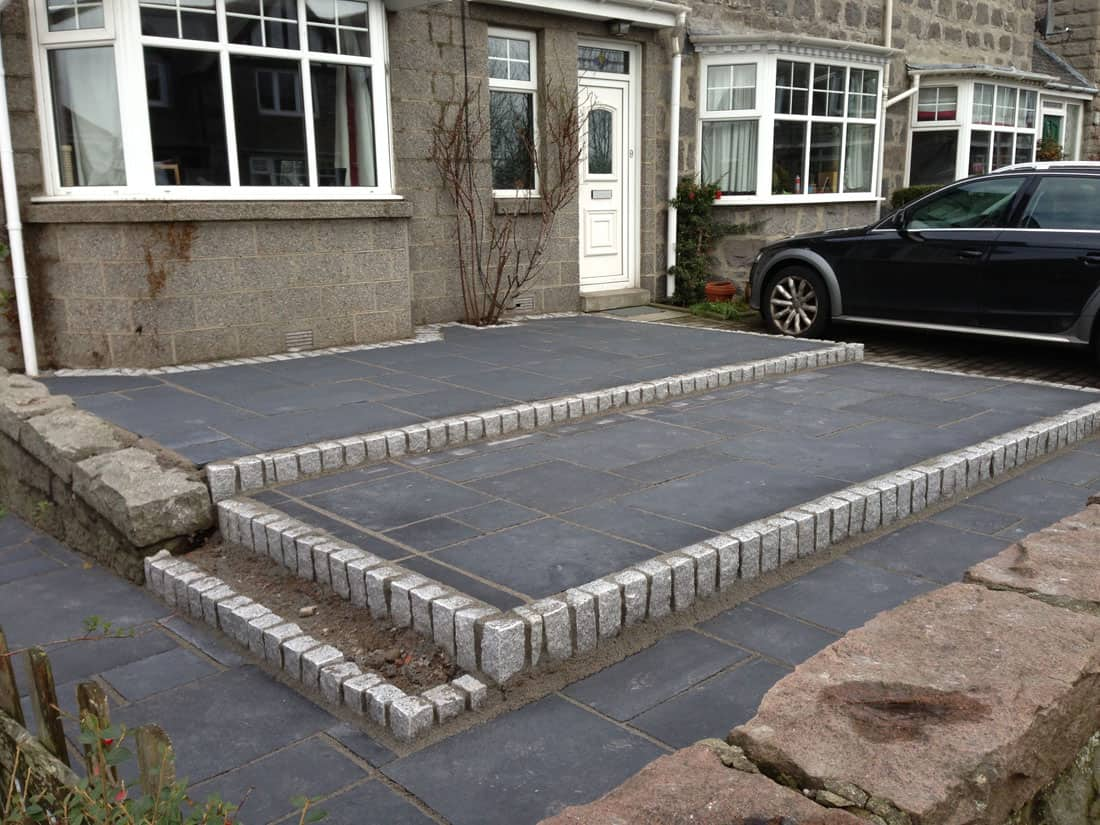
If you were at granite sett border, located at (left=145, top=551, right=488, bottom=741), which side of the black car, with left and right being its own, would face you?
left

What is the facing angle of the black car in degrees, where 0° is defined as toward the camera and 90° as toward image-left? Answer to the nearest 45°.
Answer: approximately 90°

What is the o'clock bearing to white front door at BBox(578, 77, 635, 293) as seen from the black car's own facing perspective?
The white front door is roughly at 1 o'clock from the black car.

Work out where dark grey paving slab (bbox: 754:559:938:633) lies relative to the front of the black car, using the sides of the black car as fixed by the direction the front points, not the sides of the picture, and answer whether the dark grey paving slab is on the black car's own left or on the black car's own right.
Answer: on the black car's own left

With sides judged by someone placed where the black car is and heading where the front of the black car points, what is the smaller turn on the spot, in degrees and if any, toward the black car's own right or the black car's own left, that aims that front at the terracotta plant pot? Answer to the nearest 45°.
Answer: approximately 45° to the black car's own right

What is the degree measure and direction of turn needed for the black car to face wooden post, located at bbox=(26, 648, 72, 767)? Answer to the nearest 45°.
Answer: approximately 90° to its left

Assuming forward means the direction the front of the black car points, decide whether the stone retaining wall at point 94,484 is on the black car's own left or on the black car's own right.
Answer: on the black car's own left

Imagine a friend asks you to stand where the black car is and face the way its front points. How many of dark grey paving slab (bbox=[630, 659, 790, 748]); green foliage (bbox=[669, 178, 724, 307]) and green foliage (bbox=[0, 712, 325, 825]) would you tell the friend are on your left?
2

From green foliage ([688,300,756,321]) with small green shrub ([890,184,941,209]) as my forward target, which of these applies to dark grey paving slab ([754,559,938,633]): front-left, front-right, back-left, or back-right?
back-right

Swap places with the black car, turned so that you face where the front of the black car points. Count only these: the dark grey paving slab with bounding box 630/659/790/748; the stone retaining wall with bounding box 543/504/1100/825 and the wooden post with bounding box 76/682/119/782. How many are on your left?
3

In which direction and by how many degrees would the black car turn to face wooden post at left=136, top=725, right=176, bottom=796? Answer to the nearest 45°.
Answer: approximately 90° to its left

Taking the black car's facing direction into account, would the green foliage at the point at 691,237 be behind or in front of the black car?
in front

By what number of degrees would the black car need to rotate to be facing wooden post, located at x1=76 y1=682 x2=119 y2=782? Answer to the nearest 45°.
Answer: approximately 90° to its left

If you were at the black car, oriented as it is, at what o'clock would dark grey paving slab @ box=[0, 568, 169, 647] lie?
The dark grey paving slab is roughly at 10 o'clock from the black car.

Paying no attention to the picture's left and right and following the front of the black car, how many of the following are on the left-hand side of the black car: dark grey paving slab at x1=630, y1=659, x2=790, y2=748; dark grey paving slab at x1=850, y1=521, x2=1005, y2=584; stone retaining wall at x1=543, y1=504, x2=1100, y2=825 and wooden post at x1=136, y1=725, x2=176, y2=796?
4

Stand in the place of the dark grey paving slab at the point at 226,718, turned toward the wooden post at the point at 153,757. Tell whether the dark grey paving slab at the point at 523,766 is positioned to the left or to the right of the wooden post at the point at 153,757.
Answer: left
